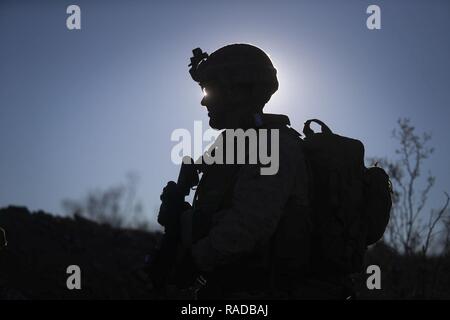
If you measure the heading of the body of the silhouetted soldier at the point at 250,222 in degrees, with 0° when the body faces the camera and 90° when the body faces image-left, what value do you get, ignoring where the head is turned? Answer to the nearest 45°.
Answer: approximately 90°

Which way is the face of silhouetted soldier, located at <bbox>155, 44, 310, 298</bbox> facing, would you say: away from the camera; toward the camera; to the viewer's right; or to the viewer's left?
to the viewer's left
